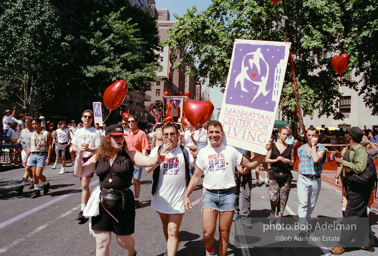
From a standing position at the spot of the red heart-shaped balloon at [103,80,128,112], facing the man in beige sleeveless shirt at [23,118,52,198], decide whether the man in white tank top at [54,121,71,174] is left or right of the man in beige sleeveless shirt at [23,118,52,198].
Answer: right

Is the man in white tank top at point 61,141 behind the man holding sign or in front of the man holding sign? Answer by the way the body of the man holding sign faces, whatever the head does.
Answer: behind

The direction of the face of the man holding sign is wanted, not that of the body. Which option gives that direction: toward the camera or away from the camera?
toward the camera

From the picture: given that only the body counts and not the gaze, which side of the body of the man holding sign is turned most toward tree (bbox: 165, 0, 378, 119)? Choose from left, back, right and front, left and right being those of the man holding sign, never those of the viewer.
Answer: back

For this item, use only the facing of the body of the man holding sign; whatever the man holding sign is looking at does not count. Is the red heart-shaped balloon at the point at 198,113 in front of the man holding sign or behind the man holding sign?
behind

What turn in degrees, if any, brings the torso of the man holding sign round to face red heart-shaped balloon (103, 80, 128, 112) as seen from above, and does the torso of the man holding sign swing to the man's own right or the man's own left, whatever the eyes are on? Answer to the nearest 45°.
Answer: approximately 135° to the man's own right

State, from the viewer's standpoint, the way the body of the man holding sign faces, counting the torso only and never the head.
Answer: toward the camera

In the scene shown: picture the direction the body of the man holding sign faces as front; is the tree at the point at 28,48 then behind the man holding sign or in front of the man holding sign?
behind
